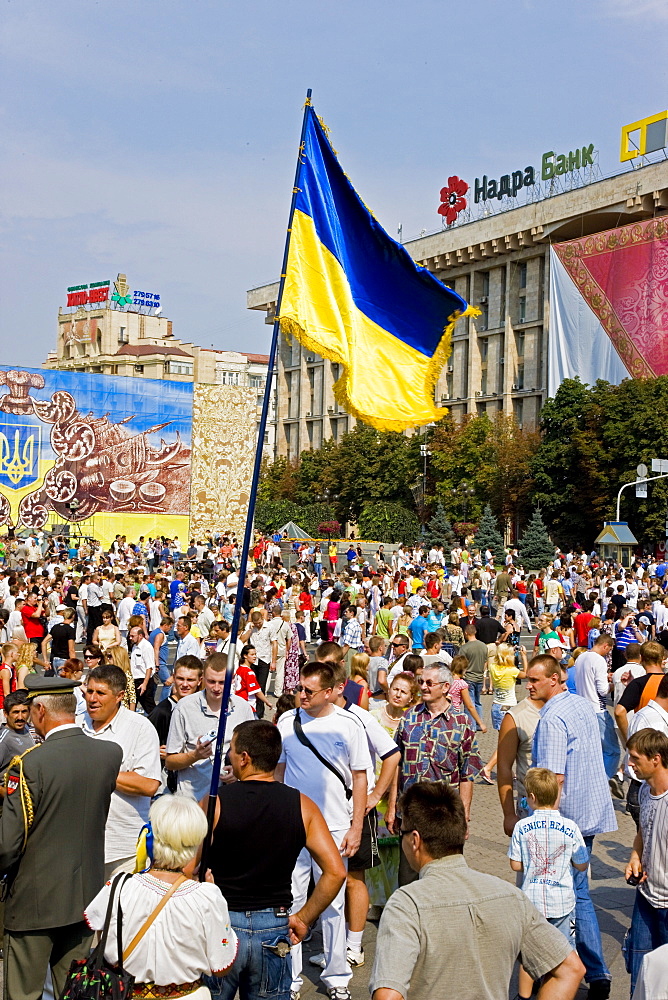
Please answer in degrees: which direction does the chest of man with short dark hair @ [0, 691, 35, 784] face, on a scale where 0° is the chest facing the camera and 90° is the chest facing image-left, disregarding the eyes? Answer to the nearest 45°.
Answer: approximately 315°

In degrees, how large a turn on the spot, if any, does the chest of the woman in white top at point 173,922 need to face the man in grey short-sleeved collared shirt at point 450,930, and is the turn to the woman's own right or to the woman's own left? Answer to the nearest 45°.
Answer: approximately 135° to the woman's own right

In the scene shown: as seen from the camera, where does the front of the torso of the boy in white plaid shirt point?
away from the camera

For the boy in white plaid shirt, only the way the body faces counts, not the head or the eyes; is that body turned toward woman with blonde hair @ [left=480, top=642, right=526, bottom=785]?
yes

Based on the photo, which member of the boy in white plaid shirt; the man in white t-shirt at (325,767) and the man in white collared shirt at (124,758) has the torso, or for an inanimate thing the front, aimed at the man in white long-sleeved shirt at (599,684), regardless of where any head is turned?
the boy in white plaid shirt

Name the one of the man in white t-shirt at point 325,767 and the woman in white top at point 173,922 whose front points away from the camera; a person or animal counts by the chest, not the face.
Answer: the woman in white top

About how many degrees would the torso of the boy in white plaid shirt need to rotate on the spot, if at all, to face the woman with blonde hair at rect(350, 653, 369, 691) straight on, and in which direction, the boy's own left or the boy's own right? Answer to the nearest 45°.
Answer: approximately 45° to the boy's own left

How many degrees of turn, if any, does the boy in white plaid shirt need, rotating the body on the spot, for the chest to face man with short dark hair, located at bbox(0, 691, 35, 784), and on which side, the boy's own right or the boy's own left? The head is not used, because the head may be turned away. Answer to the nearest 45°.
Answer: approximately 90° to the boy's own left

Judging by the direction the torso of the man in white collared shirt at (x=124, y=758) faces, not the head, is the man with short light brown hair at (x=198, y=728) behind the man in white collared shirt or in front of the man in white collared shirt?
behind

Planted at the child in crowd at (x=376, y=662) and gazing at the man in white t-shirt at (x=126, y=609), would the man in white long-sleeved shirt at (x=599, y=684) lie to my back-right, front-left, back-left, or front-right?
back-right

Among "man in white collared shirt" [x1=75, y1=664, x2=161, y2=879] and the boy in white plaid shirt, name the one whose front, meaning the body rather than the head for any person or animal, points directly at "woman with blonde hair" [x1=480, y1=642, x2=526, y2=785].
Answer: the boy in white plaid shirt

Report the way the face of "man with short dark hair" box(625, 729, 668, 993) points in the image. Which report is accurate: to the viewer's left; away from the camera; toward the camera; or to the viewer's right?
to the viewer's left

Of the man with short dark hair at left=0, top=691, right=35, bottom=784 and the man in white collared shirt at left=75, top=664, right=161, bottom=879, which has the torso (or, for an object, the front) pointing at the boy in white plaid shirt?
the man with short dark hair

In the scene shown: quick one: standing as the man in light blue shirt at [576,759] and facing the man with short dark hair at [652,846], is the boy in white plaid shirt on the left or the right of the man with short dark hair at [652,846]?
right

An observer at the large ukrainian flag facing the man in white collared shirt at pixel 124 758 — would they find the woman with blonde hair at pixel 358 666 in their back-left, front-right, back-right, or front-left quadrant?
back-right

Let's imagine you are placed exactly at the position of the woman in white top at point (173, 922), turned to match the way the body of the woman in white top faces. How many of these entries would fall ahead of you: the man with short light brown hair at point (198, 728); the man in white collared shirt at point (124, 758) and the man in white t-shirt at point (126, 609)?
3
